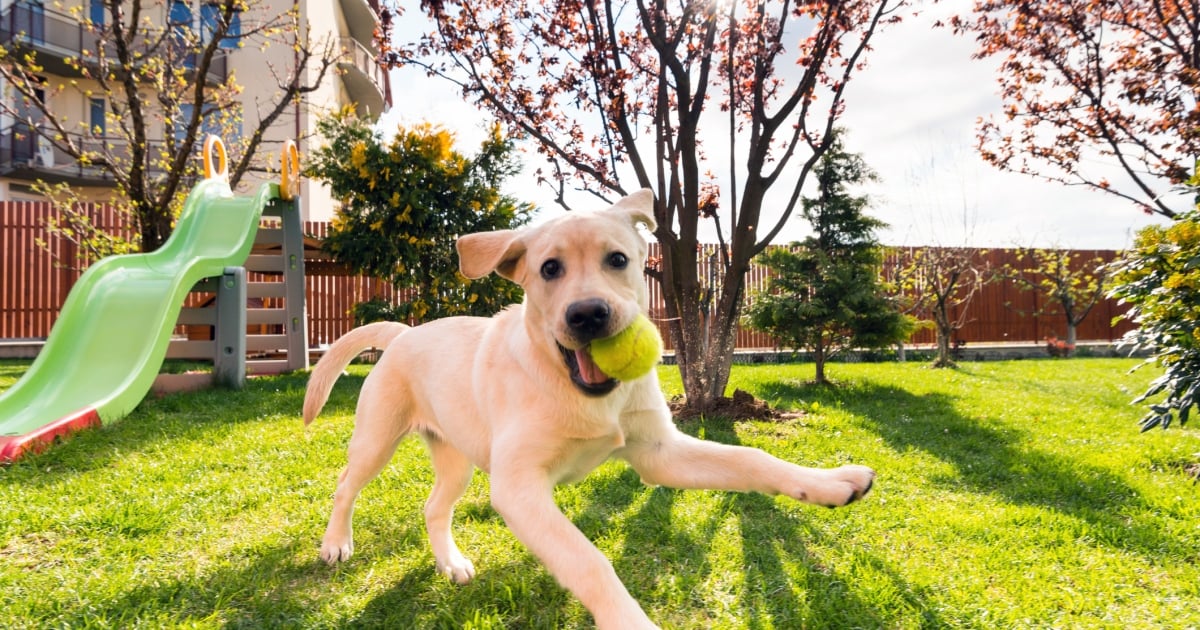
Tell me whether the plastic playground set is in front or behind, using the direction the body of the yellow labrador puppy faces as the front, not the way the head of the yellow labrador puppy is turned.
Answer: behind

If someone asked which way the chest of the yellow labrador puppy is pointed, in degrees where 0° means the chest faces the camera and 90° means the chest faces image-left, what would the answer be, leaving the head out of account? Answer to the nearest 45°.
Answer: approximately 315°

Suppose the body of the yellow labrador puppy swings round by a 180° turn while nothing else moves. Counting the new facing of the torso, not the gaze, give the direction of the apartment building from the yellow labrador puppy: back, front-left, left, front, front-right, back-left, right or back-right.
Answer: front

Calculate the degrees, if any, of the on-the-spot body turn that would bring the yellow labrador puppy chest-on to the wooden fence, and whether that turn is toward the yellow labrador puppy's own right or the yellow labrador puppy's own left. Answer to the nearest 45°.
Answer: approximately 180°

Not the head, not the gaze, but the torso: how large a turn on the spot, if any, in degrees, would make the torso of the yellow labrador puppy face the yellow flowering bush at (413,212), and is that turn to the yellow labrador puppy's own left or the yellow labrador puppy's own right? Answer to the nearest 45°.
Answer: approximately 135° to the yellow labrador puppy's own left

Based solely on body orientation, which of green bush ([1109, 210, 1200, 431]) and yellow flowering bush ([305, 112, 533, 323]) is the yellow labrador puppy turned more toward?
the green bush

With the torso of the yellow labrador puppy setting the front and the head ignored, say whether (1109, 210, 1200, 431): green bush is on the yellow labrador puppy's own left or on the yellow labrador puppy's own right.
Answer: on the yellow labrador puppy's own left
